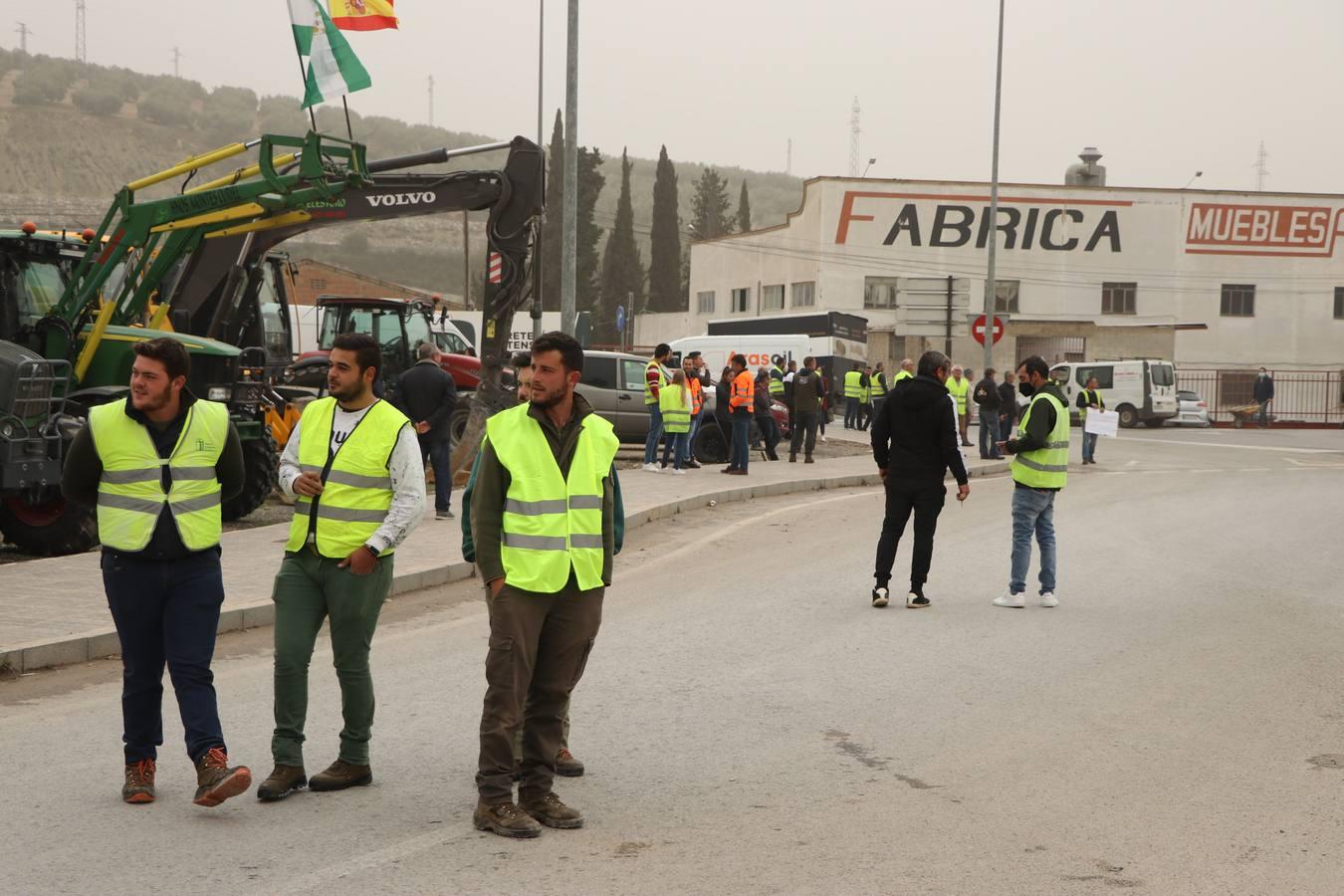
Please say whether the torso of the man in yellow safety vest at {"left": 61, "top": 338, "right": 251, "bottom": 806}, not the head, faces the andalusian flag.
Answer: no

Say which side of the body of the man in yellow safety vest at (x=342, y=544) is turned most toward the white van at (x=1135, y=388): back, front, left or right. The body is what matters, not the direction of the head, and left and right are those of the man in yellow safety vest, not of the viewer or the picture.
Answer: back

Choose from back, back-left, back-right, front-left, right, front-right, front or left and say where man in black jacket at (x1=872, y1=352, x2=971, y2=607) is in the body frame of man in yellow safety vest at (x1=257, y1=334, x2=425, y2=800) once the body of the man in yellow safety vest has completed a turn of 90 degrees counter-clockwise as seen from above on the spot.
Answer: left

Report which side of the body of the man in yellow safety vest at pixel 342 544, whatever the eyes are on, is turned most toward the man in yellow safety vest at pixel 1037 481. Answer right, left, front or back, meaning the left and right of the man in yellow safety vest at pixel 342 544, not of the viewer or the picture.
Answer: back

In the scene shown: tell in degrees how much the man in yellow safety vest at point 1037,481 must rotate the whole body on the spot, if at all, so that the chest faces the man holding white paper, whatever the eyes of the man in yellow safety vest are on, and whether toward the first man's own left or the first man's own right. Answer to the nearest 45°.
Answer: approximately 90° to the first man's own right

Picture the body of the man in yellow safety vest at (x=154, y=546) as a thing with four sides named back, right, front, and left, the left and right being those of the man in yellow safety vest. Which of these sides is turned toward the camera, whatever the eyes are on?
front

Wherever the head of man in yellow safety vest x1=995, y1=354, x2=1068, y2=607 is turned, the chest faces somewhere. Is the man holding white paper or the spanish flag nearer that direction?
the spanish flag

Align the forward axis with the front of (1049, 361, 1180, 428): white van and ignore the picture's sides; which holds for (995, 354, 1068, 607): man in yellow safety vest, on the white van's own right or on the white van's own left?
on the white van's own left

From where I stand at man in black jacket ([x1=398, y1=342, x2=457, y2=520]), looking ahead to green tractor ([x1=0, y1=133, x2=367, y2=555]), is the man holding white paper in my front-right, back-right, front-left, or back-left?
back-right

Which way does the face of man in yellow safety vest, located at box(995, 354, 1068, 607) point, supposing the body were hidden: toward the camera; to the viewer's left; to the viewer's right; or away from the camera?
to the viewer's left

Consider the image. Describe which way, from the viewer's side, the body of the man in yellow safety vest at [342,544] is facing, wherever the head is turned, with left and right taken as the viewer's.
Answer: facing the viewer and to the left of the viewer
